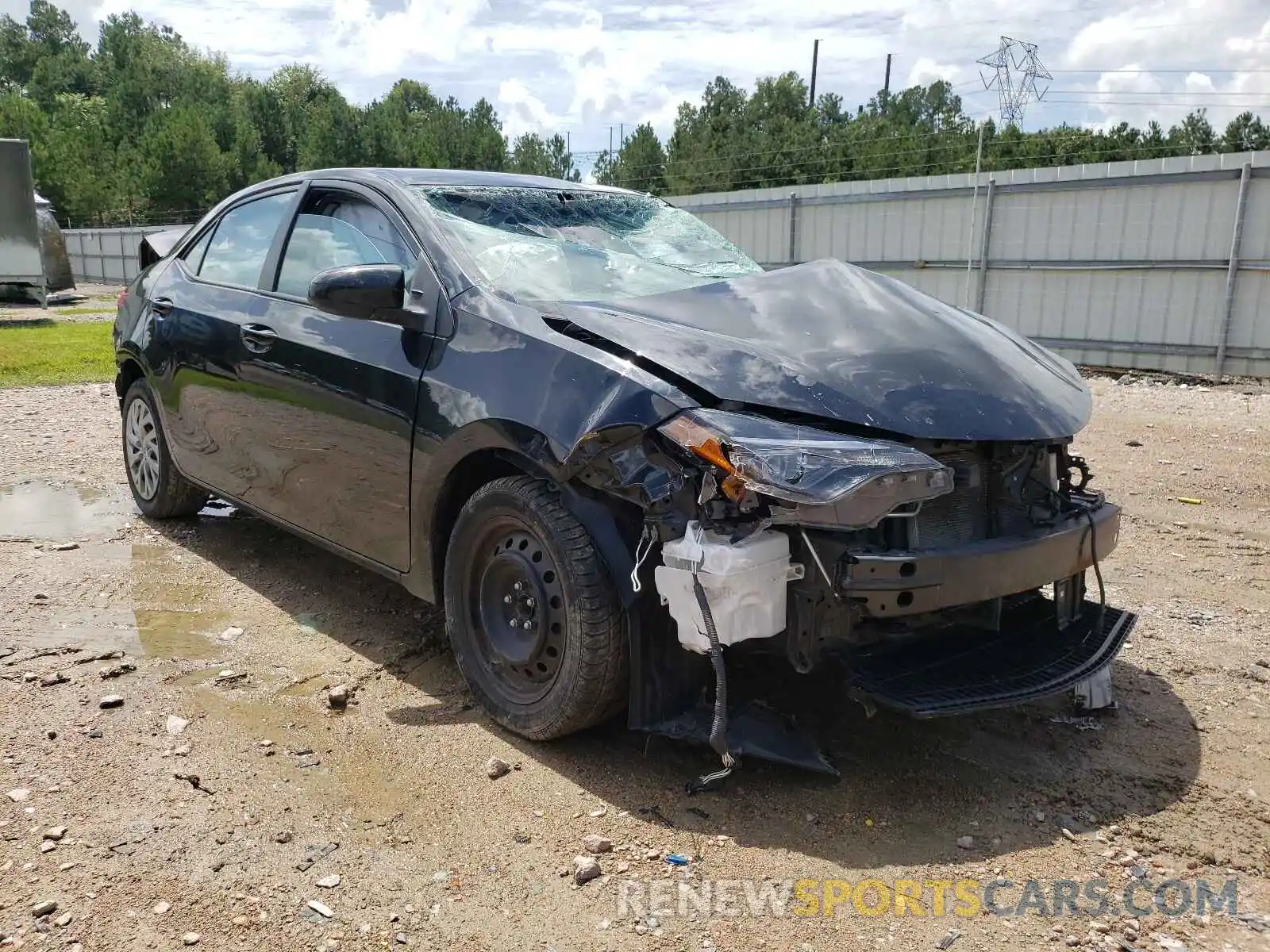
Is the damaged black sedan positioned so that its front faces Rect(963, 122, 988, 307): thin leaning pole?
no

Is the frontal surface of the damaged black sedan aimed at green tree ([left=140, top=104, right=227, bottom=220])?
no

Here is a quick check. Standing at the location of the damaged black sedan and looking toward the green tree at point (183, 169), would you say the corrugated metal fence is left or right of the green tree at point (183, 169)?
right

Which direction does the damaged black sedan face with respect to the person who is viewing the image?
facing the viewer and to the right of the viewer

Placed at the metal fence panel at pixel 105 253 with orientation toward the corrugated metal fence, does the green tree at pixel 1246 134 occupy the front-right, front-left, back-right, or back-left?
front-left

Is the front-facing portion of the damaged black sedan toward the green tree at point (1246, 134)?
no

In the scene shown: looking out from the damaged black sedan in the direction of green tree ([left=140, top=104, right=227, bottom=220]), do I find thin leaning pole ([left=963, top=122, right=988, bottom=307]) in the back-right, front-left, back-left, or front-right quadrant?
front-right

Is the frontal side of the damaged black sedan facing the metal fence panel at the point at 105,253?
no

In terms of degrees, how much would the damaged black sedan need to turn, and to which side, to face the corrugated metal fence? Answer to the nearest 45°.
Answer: approximately 90° to its left
